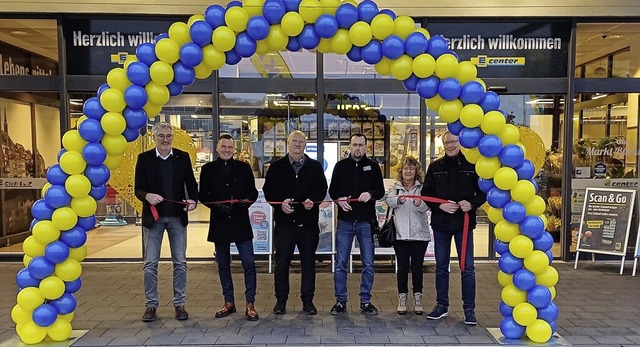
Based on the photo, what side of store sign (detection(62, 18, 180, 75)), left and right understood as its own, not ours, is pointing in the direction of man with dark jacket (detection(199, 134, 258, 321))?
front

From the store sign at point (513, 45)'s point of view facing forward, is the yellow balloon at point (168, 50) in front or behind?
in front

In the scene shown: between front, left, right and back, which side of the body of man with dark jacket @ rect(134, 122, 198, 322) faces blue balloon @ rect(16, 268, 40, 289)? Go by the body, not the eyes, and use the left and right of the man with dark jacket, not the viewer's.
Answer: right

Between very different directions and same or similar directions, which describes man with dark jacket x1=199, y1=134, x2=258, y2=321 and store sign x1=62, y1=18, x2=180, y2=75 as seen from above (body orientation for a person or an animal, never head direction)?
same or similar directions

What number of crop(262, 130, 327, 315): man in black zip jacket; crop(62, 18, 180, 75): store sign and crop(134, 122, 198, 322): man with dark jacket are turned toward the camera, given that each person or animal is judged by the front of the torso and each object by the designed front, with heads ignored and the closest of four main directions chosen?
3

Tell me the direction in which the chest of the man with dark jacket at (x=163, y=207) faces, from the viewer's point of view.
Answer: toward the camera

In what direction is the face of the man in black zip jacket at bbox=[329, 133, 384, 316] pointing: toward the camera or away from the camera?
toward the camera

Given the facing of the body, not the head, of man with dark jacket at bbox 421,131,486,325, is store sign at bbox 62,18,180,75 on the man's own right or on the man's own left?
on the man's own right

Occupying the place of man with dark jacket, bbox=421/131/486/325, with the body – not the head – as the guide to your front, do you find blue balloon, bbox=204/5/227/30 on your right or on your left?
on your right

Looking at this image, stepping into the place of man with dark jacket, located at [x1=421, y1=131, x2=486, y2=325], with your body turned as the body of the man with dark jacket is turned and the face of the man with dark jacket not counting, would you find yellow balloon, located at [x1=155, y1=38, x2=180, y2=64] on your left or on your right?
on your right

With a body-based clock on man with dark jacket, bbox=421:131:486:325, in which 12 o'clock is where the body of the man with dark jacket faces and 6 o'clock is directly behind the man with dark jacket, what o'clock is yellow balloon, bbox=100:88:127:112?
The yellow balloon is roughly at 2 o'clock from the man with dark jacket.

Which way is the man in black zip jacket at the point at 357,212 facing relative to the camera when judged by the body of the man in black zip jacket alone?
toward the camera
